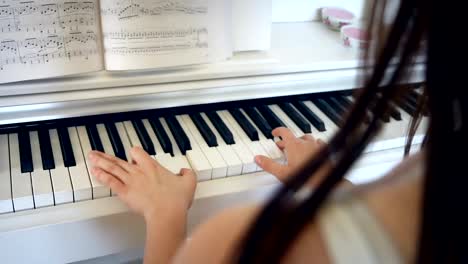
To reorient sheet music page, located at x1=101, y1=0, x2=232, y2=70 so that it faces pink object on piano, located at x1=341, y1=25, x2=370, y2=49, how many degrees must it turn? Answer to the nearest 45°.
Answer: approximately 135° to its left

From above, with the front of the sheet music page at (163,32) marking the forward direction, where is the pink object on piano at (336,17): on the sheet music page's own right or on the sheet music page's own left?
on the sheet music page's own left

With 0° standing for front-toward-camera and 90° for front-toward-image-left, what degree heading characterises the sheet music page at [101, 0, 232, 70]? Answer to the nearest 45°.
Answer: approximately 0°
